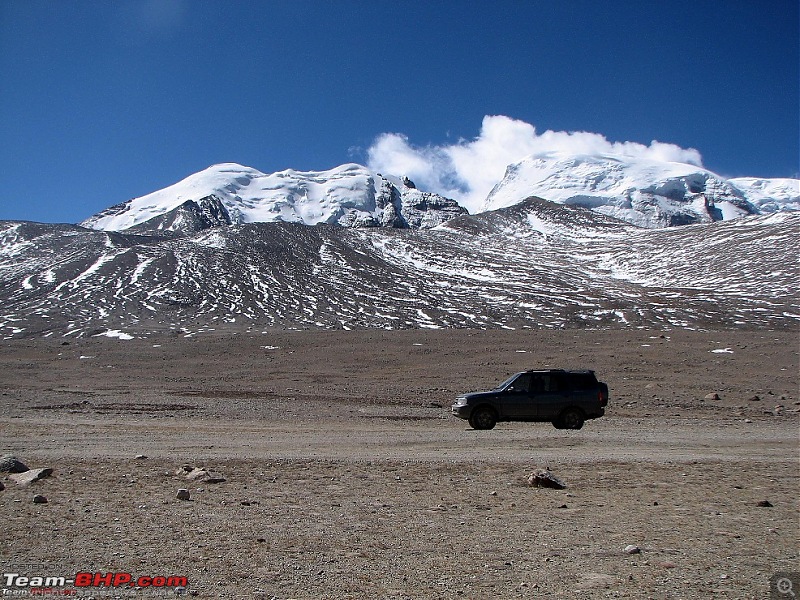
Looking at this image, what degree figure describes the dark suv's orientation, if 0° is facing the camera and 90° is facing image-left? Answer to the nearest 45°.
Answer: approximately 90°

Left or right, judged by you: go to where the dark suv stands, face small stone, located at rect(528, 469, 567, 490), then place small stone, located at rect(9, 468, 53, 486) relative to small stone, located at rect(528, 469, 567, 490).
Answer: right

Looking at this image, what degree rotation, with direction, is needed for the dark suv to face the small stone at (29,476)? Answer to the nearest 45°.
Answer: approximately 45° to its left

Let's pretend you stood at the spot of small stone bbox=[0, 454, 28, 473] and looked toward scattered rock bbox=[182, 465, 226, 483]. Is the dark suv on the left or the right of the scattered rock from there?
left

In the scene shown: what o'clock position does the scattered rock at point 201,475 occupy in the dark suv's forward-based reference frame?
The scattered rock is roughly at 10 o'clock from the dark suv.

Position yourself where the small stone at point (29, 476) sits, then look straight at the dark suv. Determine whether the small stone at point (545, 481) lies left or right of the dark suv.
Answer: right

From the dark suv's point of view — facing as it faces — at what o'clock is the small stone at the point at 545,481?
The small stone is roughly at 9 o'clock from the dark suv.

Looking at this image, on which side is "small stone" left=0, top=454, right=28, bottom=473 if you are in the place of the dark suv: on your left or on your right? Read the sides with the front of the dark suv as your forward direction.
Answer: on your left

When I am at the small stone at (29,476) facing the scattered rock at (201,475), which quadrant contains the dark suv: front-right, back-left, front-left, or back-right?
front-left
